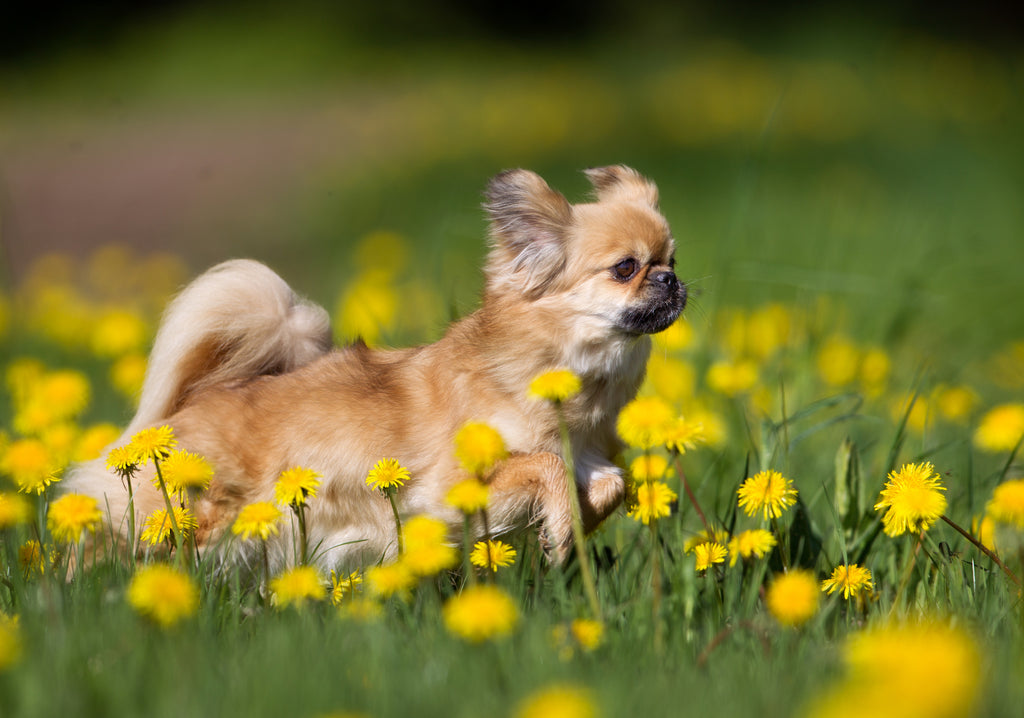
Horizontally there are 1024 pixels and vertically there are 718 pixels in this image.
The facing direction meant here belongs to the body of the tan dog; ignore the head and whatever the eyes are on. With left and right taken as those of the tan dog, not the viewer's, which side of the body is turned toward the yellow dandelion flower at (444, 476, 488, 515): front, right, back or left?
right

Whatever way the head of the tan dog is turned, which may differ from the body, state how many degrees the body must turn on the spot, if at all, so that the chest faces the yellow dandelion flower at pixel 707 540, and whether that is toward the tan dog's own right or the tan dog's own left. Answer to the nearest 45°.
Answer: approximately 45° to the tan dog's own right

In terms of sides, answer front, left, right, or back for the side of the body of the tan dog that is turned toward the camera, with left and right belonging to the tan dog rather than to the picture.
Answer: right

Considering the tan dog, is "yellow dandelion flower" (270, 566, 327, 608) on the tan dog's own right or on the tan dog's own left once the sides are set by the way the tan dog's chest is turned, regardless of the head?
on the tan dog's own right

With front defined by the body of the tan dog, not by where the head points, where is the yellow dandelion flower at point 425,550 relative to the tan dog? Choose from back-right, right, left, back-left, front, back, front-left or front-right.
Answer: right

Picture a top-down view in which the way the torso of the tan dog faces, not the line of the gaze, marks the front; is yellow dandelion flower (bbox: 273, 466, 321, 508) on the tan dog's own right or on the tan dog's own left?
on the tan dog's own right

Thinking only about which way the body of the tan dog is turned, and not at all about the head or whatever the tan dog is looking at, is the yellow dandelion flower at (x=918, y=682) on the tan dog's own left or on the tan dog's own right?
on the tan dog's own right

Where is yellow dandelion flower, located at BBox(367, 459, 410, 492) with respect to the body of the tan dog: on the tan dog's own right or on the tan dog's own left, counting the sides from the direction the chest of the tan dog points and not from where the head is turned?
on the tan dog's own right
